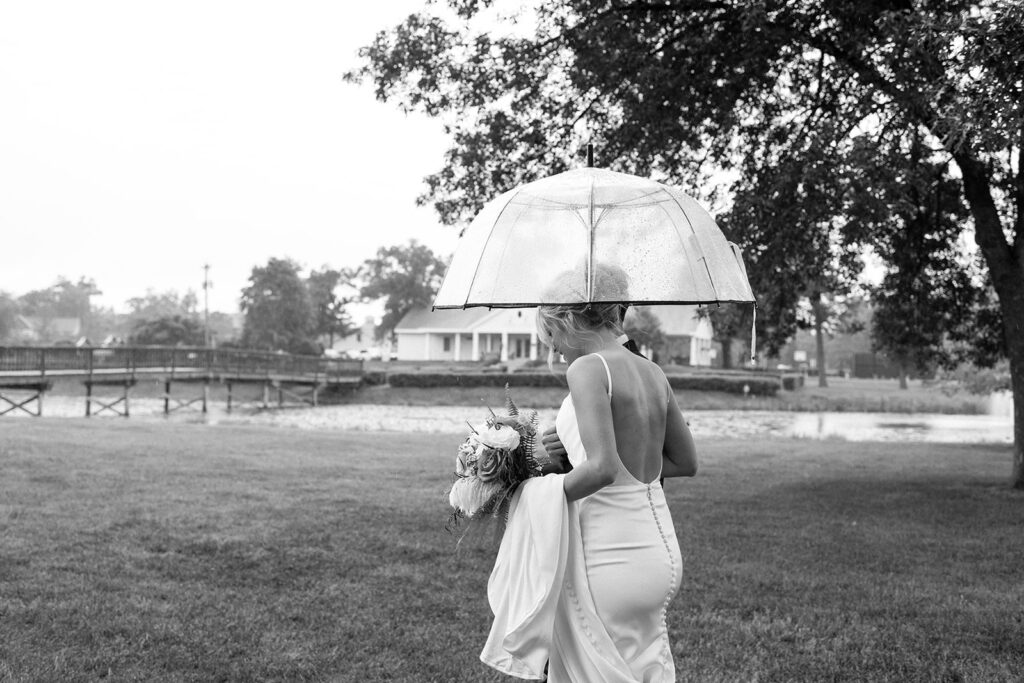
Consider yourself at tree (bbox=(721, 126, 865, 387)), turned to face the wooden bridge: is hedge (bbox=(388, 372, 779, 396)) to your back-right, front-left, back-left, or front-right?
front-right

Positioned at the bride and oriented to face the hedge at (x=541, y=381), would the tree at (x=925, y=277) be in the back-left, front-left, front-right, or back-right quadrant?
front-right

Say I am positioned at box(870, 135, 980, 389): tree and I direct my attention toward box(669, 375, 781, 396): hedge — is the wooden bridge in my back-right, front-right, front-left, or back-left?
front-left

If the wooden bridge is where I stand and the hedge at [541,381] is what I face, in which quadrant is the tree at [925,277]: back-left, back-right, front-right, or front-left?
front-right

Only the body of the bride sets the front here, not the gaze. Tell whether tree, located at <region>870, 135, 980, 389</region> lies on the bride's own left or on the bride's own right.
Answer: on the bride's own right

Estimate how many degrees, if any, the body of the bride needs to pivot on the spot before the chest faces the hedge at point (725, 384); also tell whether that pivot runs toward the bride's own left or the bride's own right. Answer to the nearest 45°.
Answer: approximately 45° to the bride's own right

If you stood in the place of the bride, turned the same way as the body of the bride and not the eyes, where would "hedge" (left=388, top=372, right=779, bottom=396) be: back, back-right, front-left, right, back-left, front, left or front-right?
front-right

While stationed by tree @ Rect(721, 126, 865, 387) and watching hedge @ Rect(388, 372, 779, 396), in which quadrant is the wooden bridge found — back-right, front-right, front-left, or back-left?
front-left

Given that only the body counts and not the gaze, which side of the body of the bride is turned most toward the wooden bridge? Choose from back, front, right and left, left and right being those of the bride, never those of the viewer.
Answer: front

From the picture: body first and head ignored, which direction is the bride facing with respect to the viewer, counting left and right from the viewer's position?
facing away from the viewer and to the left of the viewer

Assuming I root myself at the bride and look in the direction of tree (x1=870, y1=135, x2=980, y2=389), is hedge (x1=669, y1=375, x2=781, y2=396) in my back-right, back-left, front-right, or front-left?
front-left
